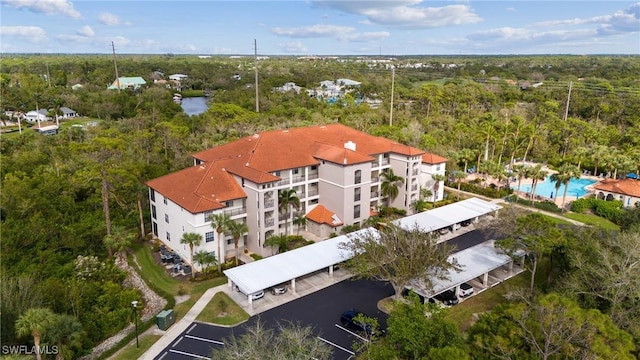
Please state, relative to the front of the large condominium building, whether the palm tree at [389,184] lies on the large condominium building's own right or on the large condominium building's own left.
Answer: on the large condominium building's own left

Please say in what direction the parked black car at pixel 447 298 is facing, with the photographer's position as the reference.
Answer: facing the viewer and to the right of the viewer

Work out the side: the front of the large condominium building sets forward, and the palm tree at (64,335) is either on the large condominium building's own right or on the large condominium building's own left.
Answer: on the large condominium building's own right

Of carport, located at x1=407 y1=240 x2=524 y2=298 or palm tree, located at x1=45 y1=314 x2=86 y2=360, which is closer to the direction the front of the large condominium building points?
the carport

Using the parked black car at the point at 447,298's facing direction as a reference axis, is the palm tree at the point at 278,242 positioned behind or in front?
behind

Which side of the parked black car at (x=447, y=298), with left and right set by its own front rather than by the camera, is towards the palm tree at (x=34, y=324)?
right

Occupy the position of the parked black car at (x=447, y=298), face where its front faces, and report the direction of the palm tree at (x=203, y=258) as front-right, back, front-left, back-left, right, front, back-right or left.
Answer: back-right

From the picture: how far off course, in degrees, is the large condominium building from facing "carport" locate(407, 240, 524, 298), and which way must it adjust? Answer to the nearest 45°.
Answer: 0° — it already faces it

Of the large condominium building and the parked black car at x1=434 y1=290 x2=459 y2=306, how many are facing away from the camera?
0
